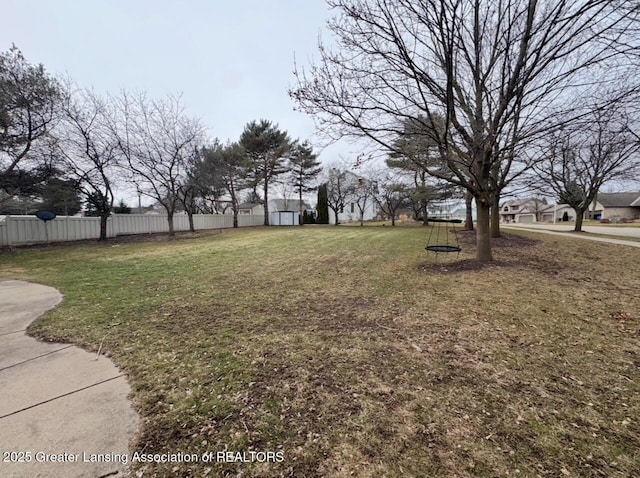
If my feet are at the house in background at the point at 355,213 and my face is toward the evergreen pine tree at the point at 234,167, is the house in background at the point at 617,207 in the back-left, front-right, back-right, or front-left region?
back-left

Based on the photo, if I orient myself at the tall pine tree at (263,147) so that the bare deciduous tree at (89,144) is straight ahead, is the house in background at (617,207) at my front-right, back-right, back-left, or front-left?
back-left

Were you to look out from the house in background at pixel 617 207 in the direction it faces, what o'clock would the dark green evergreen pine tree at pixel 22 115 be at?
The dark green evergreen pine tree is roughly at 11 o'clock from the house in background.

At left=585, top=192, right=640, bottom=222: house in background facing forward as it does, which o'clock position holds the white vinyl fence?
The white vinyl fence is roughly at 11 o'clock from the house in background.

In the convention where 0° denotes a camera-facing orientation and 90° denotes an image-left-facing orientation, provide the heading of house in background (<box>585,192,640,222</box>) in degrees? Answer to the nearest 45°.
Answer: approximately 45°

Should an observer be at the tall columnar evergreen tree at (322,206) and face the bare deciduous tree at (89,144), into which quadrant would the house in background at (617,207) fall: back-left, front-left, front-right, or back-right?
back-left

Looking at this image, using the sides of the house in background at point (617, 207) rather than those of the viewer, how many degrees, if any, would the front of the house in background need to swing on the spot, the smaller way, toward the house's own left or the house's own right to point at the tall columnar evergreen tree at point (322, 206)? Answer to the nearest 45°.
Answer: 0° — it already faces it
